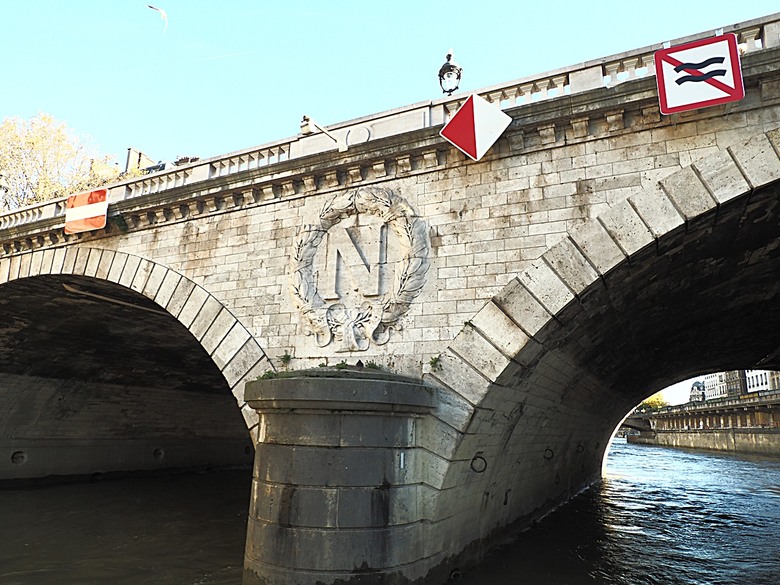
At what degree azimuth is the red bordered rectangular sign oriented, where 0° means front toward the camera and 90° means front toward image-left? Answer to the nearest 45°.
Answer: approximately 0°

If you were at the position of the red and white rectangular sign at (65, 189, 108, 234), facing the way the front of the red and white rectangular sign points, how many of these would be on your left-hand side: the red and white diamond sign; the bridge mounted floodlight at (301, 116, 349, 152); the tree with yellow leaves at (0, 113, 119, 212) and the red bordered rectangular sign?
3

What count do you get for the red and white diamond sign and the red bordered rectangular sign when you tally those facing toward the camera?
2

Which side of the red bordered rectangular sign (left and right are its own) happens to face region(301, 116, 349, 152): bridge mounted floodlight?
right

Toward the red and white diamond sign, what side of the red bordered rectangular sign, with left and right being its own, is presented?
right

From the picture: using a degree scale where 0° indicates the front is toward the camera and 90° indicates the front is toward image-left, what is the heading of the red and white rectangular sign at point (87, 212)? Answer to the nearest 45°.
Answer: approximately 45°

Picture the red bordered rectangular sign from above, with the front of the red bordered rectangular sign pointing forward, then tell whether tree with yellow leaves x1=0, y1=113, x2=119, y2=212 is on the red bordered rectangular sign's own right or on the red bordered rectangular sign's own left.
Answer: on the red bordered rectangular sign's own right

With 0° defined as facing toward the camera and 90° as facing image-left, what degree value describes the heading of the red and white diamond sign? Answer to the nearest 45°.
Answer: approximately 0°

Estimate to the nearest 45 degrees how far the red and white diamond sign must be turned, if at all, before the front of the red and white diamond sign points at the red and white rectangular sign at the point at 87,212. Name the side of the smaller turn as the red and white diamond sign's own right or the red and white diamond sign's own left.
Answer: approximately 90° to the red and white diamond sign's own right

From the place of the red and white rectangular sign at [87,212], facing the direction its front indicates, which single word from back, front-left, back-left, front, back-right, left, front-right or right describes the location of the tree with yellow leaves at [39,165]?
back-right
